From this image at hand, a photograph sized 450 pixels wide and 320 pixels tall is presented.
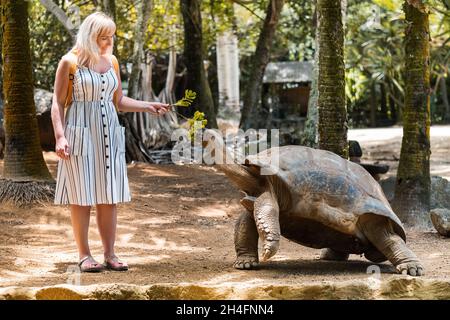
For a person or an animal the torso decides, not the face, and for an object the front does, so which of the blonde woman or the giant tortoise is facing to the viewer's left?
the giant tortoise

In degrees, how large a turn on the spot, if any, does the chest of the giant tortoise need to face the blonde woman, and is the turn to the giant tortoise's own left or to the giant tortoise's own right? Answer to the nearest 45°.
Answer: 0° — it already faces them

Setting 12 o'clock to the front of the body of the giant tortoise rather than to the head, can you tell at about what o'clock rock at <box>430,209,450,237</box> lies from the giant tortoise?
The rock is roughly at 4 o'clock from the giant tortoise.

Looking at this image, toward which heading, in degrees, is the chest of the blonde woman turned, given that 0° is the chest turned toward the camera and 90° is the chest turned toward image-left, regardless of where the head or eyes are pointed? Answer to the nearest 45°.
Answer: approximately 315°

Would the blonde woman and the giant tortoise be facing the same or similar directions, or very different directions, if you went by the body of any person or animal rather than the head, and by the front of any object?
very different directions

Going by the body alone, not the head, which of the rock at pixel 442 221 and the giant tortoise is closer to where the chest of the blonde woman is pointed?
the giant tortoise

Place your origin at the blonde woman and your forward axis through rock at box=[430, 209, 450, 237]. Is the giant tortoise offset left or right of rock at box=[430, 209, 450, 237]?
right

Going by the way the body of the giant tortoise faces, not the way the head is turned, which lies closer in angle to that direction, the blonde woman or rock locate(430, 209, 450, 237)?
the blonde woman

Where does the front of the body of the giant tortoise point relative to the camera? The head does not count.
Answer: to the viewer's left

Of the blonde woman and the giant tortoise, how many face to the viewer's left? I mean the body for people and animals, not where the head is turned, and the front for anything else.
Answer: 1

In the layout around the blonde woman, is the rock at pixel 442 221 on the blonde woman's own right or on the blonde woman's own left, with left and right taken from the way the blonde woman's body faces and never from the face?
on the blonde woman's own left
